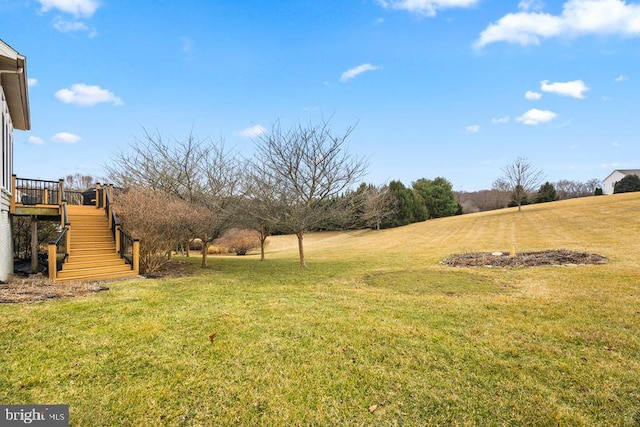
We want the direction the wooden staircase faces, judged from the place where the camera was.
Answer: facing the viewer

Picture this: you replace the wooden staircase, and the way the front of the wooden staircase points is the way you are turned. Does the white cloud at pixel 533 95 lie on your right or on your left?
on your left

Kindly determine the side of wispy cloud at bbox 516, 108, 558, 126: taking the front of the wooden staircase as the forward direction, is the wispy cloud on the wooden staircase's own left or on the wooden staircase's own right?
on the wooden staircase's own left

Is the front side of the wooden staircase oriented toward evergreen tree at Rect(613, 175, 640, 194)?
no

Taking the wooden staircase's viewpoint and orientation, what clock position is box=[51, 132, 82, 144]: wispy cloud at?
The wispy cloud is roughly at 6 o'clock from the wooden staircase.

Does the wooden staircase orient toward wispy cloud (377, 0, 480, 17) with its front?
no

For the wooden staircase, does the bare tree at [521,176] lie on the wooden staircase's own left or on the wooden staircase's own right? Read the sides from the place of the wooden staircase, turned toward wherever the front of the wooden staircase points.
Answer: on the wooden staircase's own left

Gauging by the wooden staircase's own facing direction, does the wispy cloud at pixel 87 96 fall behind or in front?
behind

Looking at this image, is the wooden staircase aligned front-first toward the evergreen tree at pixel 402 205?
no

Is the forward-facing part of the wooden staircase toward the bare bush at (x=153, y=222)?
no

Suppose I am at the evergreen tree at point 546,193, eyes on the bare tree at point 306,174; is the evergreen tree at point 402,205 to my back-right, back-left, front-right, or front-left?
front-right
